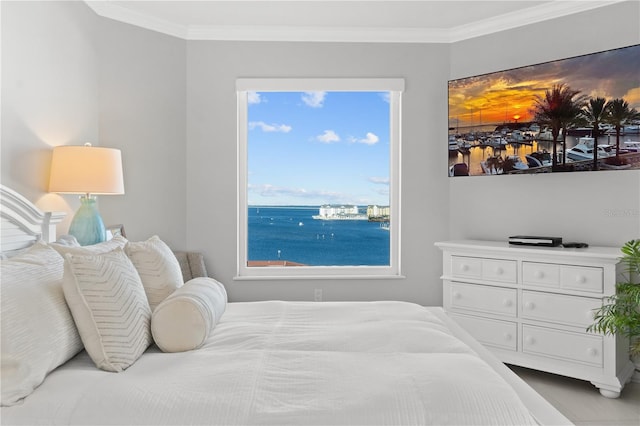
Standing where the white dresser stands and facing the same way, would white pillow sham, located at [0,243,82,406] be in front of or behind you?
in front

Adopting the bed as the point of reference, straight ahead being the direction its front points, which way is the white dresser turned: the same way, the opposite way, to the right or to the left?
the opposite way

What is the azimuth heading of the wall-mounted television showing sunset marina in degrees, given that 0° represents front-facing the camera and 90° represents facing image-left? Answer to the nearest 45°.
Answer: approximately 45°

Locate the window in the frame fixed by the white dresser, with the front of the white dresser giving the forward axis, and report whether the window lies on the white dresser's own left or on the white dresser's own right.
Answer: on the white dresser's own right

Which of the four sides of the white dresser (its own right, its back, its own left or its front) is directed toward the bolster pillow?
front

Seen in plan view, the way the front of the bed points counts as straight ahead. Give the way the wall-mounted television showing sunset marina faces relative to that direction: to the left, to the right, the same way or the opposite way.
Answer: the opposite way

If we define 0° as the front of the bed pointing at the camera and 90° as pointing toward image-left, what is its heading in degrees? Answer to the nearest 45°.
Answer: approximately 270°

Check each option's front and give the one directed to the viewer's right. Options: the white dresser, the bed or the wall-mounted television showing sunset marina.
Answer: the bed

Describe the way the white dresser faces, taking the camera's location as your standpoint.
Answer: facing the viewer and to the left of the viewer

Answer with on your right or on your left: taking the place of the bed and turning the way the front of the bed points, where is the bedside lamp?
on your left

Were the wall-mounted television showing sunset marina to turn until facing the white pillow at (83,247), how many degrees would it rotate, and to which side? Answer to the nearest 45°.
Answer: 0° — it already faces it

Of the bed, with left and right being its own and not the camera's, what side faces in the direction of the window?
left
